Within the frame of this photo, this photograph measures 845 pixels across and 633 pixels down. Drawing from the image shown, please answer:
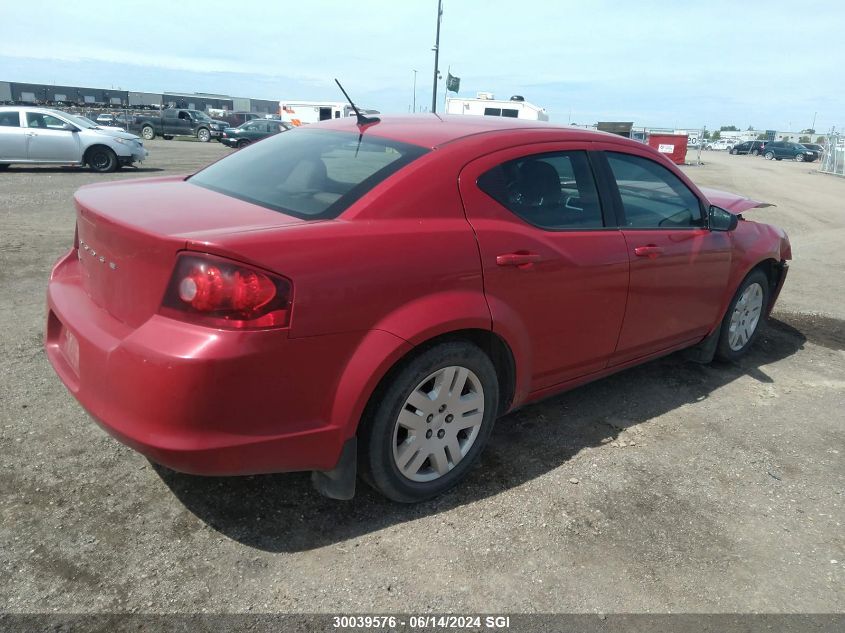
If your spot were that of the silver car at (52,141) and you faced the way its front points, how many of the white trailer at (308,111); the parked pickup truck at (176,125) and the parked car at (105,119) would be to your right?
0

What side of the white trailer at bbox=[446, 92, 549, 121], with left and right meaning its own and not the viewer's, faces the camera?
right

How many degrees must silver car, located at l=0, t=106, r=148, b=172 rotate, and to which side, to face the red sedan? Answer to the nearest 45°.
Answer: approximately 90° to its right

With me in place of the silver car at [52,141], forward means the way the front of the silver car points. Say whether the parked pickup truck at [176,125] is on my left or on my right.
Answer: on my left

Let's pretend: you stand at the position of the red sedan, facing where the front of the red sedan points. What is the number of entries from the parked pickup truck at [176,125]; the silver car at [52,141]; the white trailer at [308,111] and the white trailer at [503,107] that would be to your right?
0

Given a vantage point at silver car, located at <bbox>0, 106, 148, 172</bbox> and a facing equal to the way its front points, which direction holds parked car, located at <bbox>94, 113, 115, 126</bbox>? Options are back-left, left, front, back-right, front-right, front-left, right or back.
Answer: left

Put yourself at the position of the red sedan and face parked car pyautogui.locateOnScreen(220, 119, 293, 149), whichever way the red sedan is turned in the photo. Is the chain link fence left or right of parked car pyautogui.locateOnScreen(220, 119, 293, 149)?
right

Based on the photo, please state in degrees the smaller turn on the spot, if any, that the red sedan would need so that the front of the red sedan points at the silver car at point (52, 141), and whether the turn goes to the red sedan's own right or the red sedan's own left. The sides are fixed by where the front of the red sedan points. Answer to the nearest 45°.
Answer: approximately 90° to the red sedan's own left

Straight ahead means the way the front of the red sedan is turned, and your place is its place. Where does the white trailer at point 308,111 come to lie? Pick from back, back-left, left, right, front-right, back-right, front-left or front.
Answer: front-left

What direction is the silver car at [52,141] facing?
to the viewer's right

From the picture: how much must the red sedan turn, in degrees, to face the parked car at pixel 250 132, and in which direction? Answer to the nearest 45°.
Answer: approximately 45° to its left

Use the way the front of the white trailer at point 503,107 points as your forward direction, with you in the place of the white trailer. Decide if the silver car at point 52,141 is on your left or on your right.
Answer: on your right

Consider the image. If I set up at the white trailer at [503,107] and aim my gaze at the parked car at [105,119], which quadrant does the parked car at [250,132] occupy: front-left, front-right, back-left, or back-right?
front-left

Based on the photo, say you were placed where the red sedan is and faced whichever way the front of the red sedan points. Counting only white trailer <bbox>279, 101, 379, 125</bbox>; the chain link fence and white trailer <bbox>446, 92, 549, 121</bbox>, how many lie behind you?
0

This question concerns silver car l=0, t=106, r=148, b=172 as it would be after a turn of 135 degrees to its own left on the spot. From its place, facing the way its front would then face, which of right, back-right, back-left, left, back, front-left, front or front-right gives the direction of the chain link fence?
back-right

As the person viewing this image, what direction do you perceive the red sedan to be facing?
facing away from the viewer and to the right of the viewer

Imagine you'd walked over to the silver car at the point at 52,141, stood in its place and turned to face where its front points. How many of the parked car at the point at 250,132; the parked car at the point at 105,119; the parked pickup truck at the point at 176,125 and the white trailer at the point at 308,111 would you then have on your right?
0
